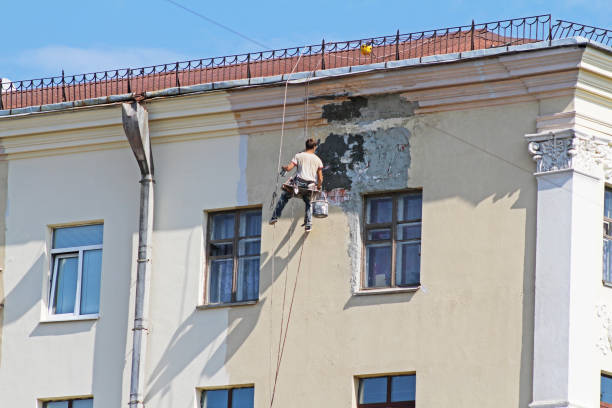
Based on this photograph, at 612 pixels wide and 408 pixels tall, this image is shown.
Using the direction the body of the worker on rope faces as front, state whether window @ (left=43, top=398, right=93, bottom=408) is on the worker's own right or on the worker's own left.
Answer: on the worker's own left

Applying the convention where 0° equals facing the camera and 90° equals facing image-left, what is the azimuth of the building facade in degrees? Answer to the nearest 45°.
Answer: approximately 0°

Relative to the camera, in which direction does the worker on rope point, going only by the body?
away from the camera

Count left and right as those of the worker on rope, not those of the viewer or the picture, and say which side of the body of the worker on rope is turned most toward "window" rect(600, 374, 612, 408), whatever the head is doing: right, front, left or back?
right

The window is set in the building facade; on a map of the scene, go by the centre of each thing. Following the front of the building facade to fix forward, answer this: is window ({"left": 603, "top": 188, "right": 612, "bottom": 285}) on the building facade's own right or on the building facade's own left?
on the building facade's own left

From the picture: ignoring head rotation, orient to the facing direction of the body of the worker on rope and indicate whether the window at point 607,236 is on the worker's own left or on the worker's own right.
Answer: on the worker's own right
